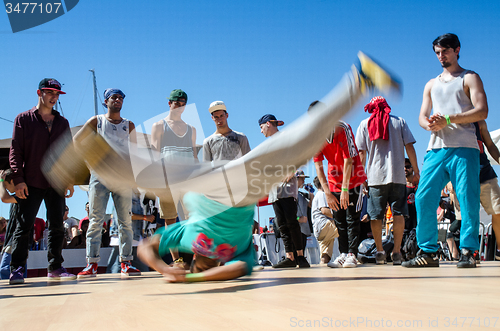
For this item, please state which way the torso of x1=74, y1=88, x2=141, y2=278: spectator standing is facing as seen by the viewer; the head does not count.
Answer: toward the camera

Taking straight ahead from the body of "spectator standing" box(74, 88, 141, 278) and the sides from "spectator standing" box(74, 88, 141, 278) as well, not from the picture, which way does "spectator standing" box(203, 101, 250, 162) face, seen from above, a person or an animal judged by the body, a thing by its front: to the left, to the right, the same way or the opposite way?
the same way

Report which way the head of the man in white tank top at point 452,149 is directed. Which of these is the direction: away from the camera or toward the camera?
toward the camera

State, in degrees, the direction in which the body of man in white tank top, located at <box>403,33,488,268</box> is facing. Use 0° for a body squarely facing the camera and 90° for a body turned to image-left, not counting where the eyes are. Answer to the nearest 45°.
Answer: approximately 45°

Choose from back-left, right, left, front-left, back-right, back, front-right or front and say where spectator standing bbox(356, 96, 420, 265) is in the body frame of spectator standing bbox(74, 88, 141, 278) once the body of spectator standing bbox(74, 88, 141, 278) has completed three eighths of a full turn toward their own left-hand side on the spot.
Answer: front-right

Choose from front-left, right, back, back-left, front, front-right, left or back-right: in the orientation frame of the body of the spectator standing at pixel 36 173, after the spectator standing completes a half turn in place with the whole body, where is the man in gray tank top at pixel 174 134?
back-right

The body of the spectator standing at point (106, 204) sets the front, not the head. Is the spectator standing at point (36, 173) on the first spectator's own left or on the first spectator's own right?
on the first spectator's own right

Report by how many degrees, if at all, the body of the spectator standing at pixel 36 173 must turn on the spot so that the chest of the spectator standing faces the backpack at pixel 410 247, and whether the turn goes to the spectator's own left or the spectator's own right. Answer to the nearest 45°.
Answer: approximately 45° to the spectator's own left

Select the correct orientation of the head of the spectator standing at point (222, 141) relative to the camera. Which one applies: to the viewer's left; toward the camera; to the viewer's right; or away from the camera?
toward the camera

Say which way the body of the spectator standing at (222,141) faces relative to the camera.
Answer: toward the camera

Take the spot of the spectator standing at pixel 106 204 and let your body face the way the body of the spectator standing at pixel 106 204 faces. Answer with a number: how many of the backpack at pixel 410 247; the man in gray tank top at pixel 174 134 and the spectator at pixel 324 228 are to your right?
0
